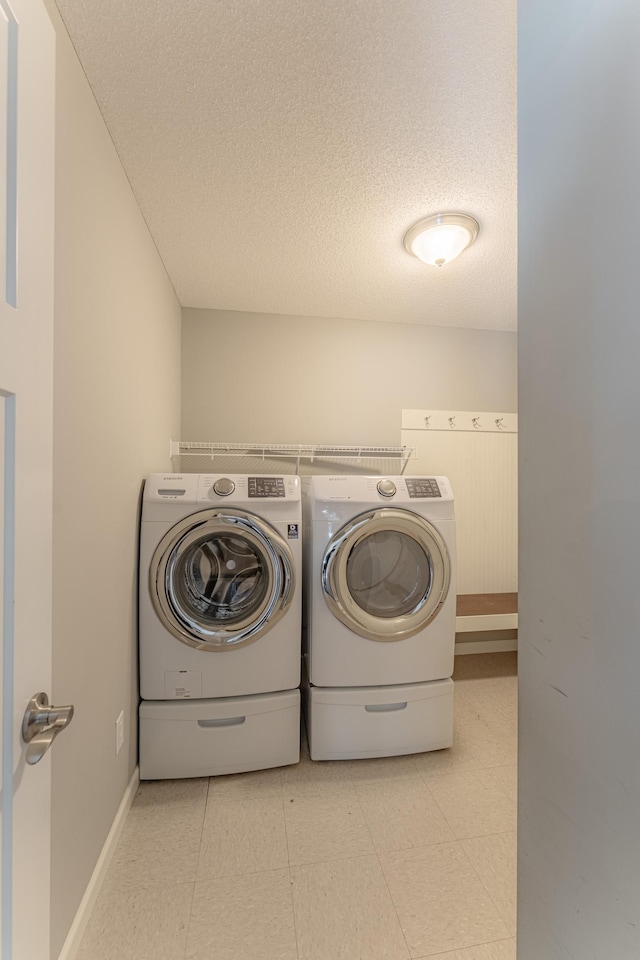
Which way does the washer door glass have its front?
toward the camera

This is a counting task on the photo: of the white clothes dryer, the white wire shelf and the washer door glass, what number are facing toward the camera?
3

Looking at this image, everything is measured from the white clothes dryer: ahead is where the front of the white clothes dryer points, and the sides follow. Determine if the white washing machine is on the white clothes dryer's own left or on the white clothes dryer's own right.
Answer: on the white clothes dryer's own right

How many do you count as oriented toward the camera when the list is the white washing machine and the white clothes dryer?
2

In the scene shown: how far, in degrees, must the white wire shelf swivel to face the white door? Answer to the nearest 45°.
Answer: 0° — it already faces it

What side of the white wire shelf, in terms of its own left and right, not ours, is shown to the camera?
front

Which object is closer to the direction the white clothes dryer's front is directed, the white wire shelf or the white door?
the white door
